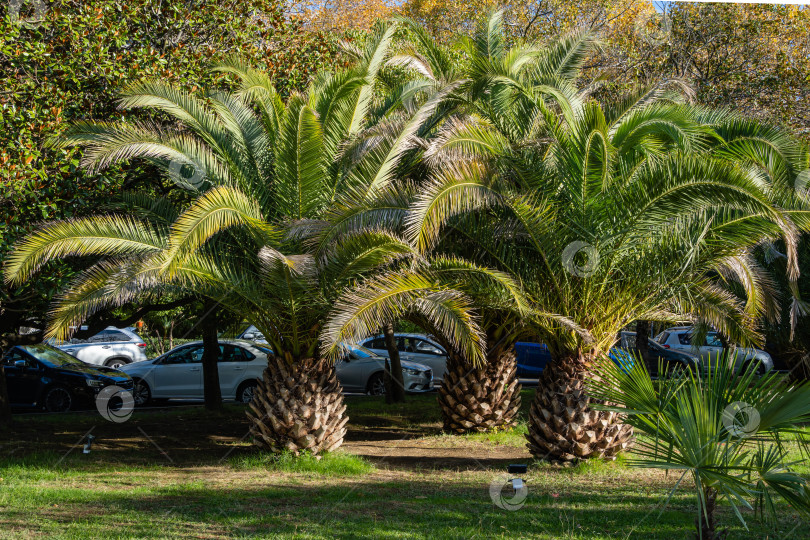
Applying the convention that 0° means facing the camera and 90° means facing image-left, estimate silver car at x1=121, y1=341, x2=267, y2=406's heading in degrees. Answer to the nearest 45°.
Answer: approximately 90°

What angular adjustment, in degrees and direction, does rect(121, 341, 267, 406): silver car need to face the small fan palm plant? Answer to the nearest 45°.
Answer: approximately 90° to its left

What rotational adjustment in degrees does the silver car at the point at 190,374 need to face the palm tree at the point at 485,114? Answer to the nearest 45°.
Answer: approximately 135° to its left

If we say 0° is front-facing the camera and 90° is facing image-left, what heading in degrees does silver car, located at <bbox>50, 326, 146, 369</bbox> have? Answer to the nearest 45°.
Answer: approximately 90°

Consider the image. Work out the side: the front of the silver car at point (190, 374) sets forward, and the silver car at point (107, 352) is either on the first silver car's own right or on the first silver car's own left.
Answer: on the first silver car's own right

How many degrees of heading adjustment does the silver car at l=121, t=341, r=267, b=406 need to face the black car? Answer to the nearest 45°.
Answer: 0° — it already faces it

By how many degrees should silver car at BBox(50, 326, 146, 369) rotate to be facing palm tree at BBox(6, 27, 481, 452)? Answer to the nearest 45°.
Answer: approximately 90° to its left
